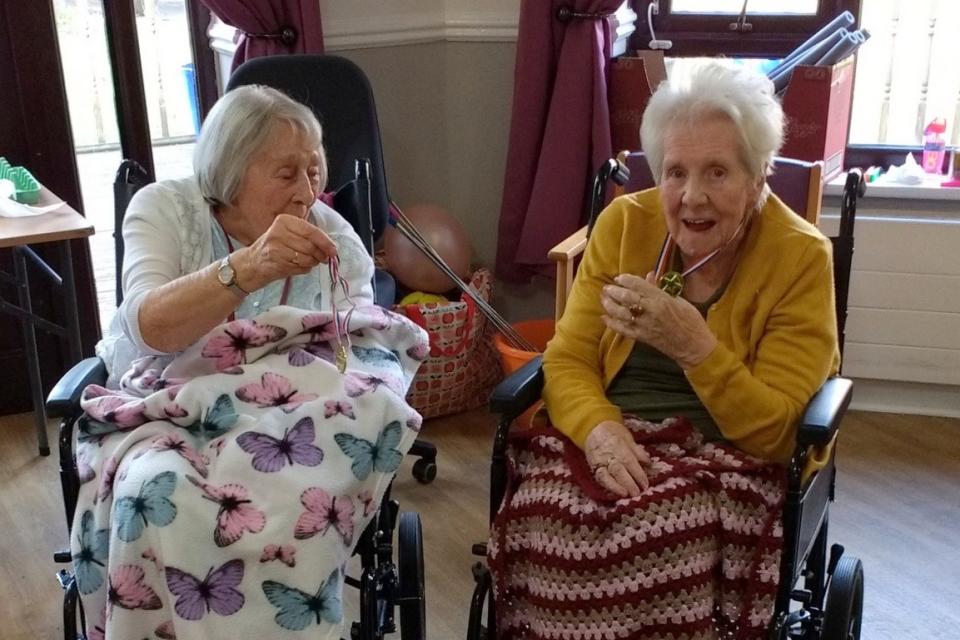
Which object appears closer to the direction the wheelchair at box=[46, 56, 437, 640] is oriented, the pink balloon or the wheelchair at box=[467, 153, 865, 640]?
the wheelchair

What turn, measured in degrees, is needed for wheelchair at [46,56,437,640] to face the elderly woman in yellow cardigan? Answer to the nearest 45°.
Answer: approximately 45° to its left

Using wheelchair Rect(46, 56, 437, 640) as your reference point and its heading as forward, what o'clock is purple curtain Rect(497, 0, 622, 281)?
The purple curtain is roughly at 7 o'clock from the wheelchair.

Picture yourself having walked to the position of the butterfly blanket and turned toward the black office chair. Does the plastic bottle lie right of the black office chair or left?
right

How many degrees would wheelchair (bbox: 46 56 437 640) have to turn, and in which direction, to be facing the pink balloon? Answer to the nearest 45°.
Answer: approximately 180°

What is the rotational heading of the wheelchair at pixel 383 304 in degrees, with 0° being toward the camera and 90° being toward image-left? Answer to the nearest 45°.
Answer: approximately 0°

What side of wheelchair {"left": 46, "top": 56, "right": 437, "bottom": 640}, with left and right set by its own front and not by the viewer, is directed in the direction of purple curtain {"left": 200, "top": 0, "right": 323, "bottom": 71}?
back

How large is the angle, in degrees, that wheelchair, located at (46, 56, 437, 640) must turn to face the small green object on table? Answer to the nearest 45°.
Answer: approximately 135° to its right

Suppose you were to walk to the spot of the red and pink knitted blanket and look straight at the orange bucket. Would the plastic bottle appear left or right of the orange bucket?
right

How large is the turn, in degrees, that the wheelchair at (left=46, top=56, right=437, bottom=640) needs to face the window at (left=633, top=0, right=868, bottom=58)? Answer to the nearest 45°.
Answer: approximately 135° to its left
